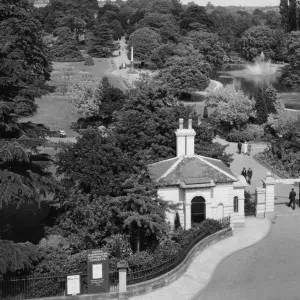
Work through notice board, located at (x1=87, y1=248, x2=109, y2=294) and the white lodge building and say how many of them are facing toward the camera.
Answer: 2

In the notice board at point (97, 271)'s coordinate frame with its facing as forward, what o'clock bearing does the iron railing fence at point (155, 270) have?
The iron railing fence is roughly at 8 o'clock from the notice board.

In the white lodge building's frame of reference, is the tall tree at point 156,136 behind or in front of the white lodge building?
behind

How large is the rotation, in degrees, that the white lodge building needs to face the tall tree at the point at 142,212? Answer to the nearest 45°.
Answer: approximately 45° to its right

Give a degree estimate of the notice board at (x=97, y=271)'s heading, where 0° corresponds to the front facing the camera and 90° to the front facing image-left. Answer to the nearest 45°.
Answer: approximately 0°

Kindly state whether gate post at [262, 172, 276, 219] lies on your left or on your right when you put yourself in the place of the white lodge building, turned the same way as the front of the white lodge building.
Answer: on your left

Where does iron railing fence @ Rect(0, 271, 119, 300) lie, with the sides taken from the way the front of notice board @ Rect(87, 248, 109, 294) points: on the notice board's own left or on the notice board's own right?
on the notice board's own right
